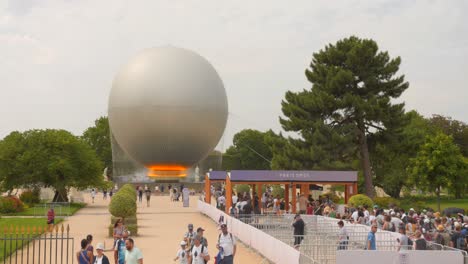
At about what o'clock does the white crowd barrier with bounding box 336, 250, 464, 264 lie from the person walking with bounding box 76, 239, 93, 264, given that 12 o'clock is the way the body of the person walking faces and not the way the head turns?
The white crowd barrier is roughly at 3 o'clock from the person walking.

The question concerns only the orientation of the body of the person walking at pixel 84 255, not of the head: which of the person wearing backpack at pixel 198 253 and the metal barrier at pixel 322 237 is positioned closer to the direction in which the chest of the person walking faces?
the metal barrier

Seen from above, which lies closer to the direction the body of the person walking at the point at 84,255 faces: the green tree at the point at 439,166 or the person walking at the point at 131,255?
the green tree

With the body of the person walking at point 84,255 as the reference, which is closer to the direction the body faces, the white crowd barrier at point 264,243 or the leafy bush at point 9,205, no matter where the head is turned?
the leafy bush

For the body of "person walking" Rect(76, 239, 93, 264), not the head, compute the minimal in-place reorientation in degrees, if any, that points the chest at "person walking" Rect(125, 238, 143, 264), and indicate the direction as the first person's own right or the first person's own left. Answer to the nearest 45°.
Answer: approximately 135° to the first person's own right

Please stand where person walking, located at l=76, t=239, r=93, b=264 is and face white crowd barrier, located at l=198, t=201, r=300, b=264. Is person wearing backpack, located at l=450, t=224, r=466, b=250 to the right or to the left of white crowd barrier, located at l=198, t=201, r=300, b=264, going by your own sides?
right

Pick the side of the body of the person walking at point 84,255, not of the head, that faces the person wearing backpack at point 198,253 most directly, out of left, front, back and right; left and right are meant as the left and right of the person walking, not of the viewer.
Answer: right

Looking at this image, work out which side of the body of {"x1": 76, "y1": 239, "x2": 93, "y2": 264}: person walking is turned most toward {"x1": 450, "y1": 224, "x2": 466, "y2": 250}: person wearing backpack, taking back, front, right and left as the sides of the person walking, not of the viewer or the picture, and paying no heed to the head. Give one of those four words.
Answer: right

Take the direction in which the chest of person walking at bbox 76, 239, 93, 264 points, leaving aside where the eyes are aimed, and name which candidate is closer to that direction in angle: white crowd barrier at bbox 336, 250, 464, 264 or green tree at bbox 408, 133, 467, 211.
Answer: the green tree

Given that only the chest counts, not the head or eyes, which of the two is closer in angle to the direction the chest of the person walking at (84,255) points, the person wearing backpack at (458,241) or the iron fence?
the person wearing backpack

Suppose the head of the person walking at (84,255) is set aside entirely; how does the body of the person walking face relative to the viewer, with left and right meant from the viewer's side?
facing away from the viewer
